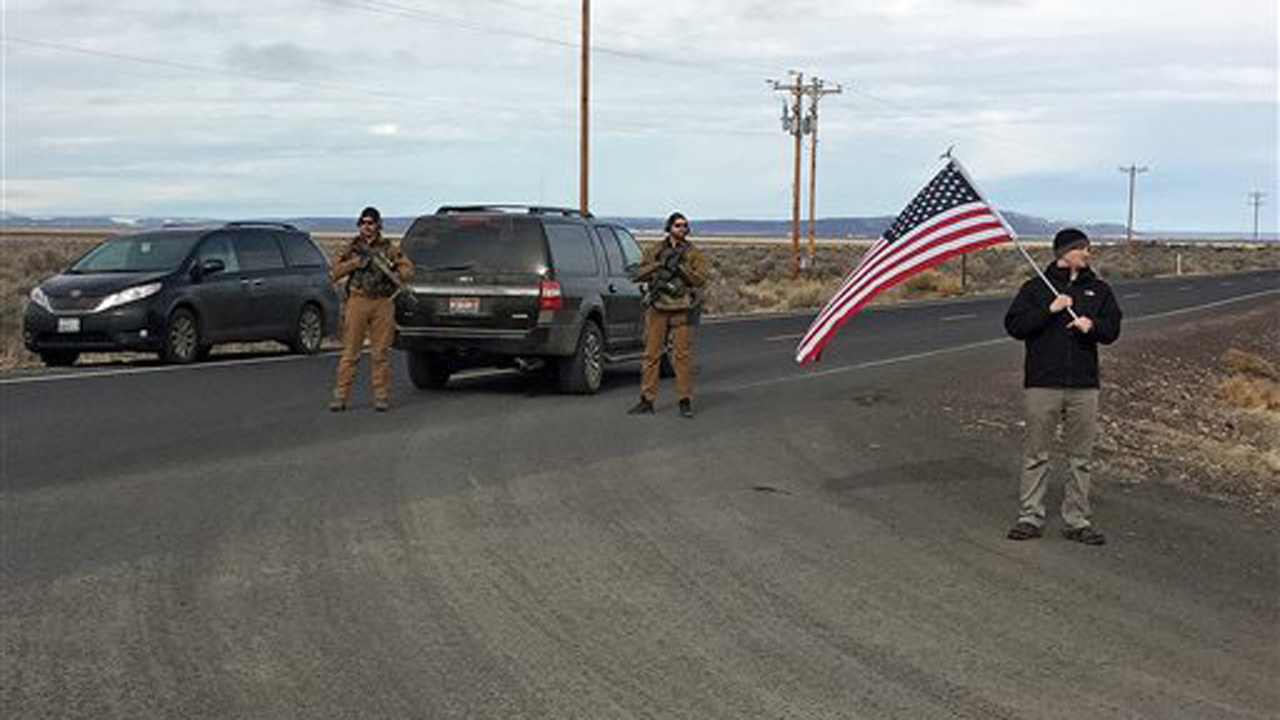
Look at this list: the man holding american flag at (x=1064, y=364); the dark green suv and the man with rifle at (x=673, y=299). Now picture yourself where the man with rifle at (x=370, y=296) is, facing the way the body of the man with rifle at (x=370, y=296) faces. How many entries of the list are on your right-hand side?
0

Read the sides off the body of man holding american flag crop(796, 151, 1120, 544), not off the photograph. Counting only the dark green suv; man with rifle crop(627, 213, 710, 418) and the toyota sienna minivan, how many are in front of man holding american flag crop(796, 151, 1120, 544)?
0

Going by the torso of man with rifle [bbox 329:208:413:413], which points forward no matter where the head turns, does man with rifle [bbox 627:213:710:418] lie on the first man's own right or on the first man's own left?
on the first man's own left

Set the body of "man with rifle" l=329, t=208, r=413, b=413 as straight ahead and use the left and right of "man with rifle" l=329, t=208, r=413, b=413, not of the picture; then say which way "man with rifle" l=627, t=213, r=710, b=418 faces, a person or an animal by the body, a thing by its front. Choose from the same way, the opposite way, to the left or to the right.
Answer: the same way

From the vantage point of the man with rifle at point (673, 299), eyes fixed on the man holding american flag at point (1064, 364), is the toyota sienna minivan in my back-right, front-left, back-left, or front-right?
back-right

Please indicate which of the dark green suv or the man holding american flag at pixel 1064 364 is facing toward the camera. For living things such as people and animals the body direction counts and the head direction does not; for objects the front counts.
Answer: the man holding american flag

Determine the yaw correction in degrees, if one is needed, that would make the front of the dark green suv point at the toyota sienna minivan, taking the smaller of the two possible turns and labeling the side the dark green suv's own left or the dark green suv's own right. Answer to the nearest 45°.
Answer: approximately 90° to the dark green suv's own left

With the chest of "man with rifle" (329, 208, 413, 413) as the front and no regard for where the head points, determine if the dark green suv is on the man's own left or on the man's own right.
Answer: on the man's own left

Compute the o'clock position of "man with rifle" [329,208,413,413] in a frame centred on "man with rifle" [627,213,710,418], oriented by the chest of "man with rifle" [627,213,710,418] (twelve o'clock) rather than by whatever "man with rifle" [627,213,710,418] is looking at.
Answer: "man with rifle" [329,208,413,413] is roughly at 3 o'clock from "man with rifle" [627,213,710,418].

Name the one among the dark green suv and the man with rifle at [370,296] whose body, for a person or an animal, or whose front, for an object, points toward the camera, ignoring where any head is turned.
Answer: the man with rifle

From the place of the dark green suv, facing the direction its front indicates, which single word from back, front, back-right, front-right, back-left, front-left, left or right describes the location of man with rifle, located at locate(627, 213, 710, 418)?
right

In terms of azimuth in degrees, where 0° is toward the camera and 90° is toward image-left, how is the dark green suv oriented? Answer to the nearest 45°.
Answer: approximately 225°

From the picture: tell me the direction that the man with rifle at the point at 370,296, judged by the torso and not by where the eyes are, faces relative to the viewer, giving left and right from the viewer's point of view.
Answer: facing the viewer

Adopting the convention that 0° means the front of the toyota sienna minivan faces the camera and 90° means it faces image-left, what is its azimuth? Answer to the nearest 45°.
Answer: approximately 45°

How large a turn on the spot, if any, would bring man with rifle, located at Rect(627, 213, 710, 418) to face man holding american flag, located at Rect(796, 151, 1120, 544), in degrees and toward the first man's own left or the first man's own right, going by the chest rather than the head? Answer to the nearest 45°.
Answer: approximately 45° to the first man's own left

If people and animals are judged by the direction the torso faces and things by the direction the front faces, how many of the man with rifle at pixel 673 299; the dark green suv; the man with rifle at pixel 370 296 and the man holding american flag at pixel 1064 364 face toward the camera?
3

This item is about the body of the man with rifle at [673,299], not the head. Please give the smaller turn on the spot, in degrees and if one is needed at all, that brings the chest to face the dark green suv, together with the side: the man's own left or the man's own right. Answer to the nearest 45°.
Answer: approximately 135° to the man's own right
